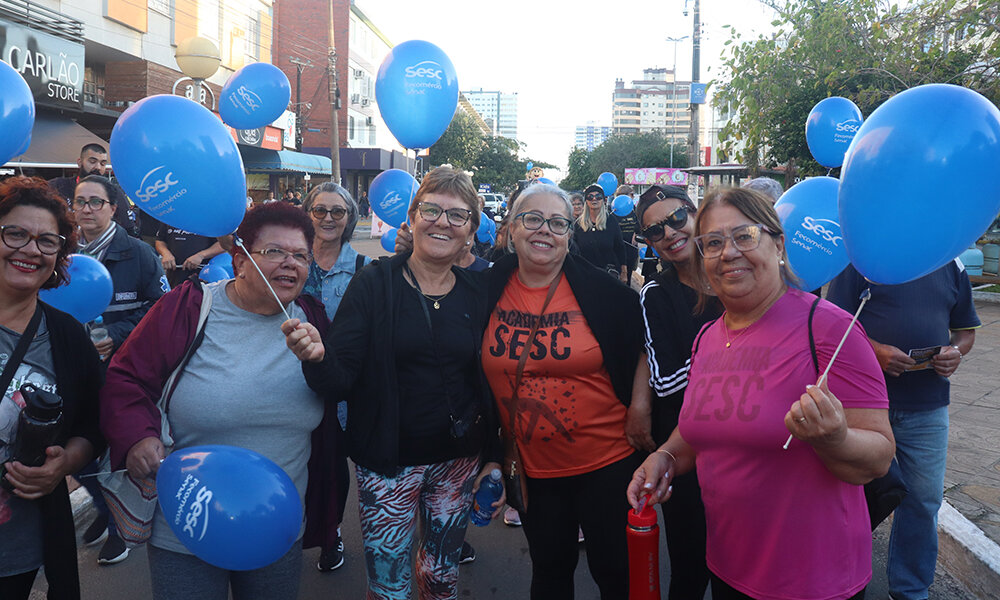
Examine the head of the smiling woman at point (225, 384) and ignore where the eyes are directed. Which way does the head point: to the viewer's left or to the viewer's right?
to the viewer's right

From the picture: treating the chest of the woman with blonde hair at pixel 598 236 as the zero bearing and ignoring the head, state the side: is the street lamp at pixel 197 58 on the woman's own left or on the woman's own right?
on the woman's own right

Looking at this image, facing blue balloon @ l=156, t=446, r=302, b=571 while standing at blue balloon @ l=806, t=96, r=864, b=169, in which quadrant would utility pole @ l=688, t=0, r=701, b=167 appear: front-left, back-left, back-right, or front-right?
back-right

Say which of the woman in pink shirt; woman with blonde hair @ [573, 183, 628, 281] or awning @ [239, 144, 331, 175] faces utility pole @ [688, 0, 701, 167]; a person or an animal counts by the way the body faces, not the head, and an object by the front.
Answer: the awning

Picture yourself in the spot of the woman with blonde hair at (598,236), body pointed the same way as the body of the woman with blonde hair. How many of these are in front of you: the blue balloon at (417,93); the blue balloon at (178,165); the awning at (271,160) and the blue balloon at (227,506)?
3

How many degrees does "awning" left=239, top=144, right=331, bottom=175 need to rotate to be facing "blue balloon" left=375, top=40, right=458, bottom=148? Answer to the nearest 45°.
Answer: approximately 45° to its right

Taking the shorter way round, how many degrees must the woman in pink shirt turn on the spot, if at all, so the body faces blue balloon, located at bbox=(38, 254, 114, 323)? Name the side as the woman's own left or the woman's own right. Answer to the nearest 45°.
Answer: approximately 45° to the woman's own right

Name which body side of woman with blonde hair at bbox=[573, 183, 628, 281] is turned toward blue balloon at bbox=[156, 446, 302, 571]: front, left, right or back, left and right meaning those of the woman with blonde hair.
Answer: front

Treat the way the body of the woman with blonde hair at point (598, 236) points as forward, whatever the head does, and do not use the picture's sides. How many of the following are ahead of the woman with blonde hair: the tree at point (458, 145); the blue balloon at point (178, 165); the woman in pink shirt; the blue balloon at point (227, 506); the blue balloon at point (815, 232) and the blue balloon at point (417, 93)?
5

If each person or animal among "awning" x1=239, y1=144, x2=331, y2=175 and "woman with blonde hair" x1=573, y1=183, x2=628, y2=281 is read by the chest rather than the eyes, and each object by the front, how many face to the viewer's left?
0

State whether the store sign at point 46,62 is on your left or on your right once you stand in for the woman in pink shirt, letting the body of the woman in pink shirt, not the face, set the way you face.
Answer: on your right

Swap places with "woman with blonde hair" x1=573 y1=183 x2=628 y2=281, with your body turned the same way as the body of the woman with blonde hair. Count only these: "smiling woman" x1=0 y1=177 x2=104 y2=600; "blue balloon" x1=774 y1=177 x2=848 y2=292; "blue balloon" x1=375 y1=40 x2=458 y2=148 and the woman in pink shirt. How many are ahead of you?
4

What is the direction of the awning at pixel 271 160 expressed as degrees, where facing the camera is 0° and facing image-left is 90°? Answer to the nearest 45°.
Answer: approximately 315°

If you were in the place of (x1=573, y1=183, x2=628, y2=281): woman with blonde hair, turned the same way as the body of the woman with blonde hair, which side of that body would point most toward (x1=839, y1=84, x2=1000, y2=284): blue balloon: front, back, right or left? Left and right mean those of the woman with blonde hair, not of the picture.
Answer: front
